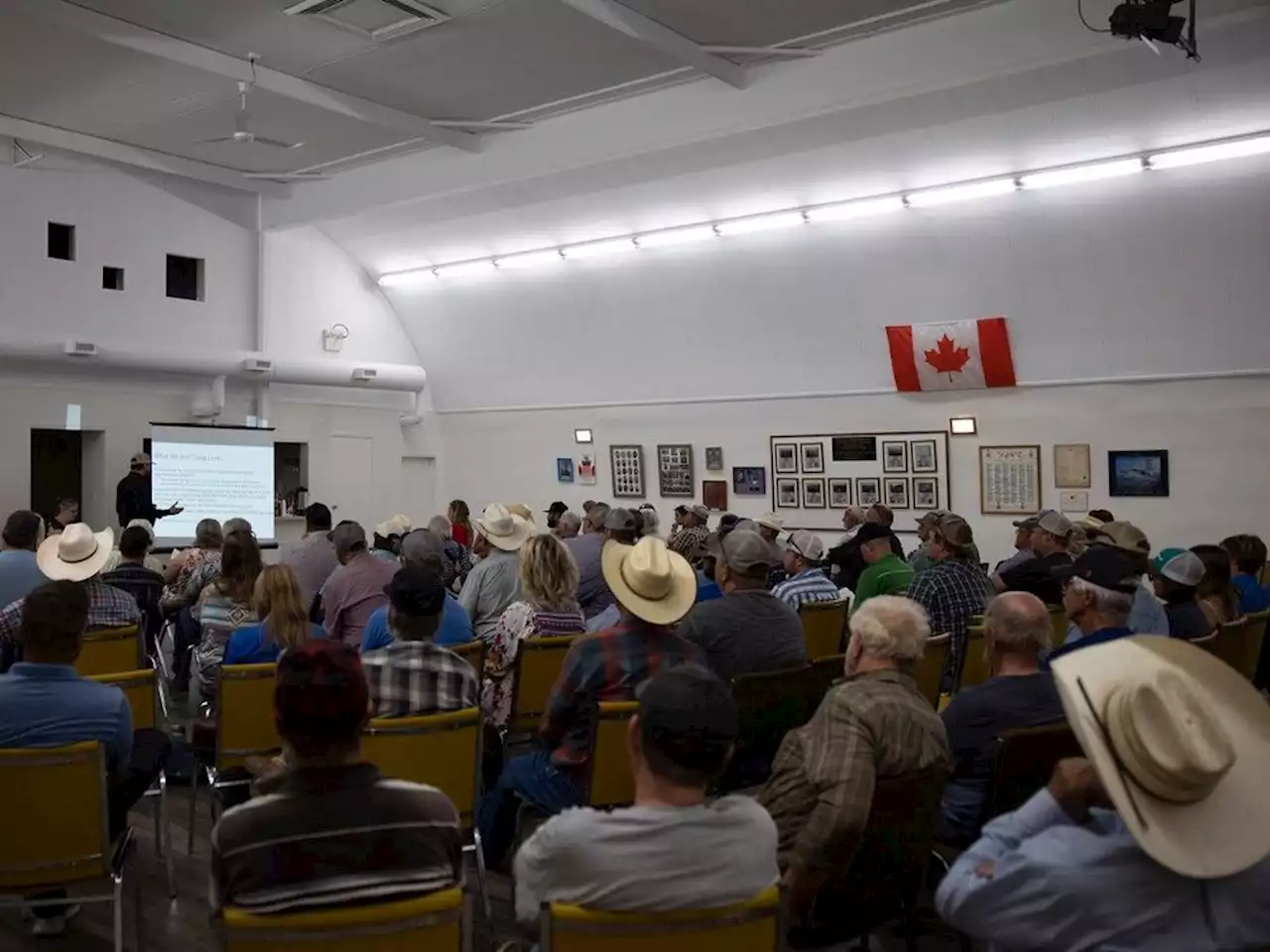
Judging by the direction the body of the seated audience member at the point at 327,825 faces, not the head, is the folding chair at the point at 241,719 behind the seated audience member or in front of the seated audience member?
in front

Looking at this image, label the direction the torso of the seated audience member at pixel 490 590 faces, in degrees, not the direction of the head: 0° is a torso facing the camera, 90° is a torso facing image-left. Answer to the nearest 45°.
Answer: approximately 135°

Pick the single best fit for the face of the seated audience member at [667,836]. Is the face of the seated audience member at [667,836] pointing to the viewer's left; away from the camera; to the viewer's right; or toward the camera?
away from the camera

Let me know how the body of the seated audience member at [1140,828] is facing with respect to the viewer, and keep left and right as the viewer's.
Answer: facing away from the viewer and to the left of the viewer

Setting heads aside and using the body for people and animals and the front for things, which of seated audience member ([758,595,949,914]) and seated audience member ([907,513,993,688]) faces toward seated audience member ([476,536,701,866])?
seated audience member ([758,595,949,914])

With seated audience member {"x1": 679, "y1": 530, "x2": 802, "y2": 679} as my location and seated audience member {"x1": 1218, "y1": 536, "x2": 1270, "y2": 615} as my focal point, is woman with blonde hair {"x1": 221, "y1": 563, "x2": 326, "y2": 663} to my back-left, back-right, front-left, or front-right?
back-left

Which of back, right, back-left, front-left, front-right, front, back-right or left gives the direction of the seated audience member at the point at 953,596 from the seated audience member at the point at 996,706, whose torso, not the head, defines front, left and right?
front-right

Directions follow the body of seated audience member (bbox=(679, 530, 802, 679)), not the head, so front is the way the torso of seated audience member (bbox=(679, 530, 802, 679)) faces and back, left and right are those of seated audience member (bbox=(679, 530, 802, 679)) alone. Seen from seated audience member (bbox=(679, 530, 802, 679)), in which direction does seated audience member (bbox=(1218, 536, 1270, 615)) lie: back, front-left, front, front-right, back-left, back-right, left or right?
right

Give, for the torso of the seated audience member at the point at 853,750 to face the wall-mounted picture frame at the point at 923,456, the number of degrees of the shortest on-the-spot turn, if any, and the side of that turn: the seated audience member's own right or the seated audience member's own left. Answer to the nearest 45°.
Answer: approximately 45° to the seated audience member's own right

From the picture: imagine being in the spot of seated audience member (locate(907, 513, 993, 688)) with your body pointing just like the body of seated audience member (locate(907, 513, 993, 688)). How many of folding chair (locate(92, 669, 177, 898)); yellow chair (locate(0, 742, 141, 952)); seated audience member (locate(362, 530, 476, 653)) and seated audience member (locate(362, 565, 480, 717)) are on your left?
4

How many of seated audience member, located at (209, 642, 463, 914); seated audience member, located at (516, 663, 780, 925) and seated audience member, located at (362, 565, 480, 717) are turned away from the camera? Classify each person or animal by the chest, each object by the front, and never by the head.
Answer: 3

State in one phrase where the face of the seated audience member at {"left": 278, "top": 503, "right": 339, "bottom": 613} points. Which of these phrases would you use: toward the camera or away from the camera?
away from the camera

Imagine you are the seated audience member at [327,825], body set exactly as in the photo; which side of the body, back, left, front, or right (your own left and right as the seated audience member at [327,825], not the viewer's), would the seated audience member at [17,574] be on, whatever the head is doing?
front

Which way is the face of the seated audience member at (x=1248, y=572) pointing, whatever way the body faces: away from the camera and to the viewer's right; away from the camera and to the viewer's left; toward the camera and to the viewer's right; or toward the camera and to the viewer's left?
away from the camera and to the viewer's left

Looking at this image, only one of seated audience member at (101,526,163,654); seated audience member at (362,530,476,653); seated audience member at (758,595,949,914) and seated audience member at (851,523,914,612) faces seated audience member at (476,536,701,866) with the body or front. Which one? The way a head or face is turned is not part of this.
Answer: seated audience member at (758,595,949,914)
